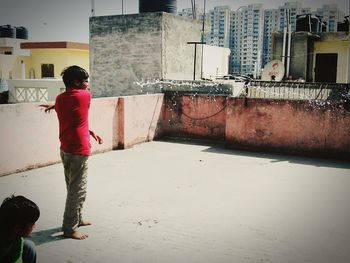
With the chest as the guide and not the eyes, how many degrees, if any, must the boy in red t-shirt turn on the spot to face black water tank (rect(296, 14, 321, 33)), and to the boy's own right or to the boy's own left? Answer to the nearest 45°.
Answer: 0° — they already face it

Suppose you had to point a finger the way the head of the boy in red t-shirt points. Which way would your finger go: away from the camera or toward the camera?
away from the camera
